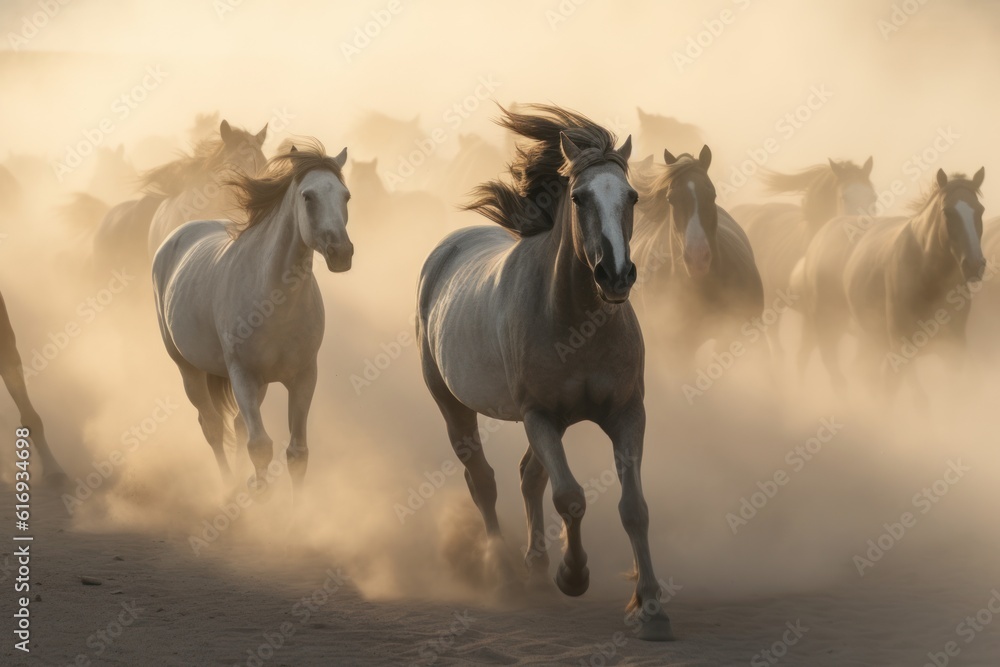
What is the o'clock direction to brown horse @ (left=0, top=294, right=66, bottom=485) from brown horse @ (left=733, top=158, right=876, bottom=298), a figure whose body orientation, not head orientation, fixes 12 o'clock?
brown horse @ (left=0, top=294, right=66, bottom=485) is roughly at 3 o'clock from brown horse @ (left=733, top=158, right=876, bottom=298).

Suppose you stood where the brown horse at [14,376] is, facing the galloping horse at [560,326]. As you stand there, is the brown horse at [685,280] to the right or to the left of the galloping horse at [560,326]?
left

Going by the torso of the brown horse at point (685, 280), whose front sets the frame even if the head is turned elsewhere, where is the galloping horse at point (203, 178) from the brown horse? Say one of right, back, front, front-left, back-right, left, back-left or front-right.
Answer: right

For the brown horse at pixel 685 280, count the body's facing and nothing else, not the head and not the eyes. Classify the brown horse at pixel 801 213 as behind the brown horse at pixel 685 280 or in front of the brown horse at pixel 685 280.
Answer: behind

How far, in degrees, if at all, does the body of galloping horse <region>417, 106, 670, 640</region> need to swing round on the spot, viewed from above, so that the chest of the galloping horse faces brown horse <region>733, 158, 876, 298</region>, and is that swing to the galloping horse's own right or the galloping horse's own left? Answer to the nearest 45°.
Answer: approximately 135° to the galloping horse's own left

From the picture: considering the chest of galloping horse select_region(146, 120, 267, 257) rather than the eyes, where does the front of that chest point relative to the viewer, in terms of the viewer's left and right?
facing the viewer and to the right of the viewer

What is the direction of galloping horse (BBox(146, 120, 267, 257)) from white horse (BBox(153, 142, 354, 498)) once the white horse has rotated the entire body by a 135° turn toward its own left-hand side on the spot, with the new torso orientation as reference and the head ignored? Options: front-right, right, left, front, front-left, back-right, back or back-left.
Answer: front

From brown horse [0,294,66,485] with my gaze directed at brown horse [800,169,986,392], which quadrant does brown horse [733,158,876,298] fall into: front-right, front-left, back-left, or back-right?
front-left

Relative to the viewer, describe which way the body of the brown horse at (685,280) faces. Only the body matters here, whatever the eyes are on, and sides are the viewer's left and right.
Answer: facing the viewer

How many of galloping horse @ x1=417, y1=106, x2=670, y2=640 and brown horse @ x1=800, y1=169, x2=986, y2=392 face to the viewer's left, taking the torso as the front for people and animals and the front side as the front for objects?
0

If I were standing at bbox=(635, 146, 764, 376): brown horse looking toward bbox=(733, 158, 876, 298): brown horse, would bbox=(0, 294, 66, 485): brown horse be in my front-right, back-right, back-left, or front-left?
back-left

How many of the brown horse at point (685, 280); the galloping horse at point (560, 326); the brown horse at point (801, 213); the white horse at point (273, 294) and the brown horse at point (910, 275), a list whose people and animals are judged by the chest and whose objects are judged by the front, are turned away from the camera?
0

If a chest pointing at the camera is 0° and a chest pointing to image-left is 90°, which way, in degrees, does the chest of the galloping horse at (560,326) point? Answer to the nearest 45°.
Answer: approximately 315°

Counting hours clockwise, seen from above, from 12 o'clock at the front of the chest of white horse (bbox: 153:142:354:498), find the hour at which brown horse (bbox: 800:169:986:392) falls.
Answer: The brown horse is roughly at 10 o'clock from the white horse.

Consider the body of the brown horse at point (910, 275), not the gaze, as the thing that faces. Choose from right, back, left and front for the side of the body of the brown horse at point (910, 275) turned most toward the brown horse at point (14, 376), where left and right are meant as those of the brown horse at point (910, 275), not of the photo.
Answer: right
